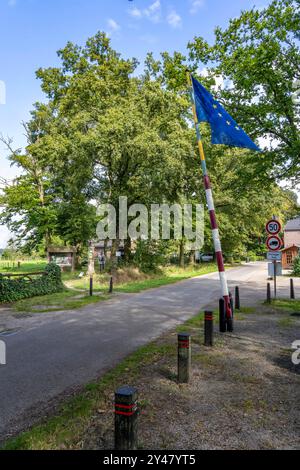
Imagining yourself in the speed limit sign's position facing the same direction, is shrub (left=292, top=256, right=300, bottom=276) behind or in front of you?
behind

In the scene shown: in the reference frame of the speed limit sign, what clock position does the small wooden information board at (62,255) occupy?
The small wooden information board is roughly at 4 o'clock from the speed limit sign.

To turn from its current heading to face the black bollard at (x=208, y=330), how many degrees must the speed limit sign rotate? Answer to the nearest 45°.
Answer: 0° — it already faces it

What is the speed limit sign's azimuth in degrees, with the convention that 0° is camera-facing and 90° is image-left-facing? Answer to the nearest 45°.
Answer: approximately 0°

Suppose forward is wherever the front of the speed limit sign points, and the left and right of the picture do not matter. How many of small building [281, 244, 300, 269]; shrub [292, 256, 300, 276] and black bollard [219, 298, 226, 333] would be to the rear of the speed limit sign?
2

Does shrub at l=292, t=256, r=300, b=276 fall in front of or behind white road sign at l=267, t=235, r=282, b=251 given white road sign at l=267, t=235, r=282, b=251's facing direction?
behind

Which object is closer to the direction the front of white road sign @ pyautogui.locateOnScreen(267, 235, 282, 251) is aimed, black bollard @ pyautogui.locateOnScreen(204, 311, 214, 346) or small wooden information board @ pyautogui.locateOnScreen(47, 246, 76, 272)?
the black bollard

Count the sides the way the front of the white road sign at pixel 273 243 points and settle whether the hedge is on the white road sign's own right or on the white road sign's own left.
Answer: on the white road sign's own right

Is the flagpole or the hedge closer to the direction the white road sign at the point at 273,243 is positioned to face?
the flagpole
